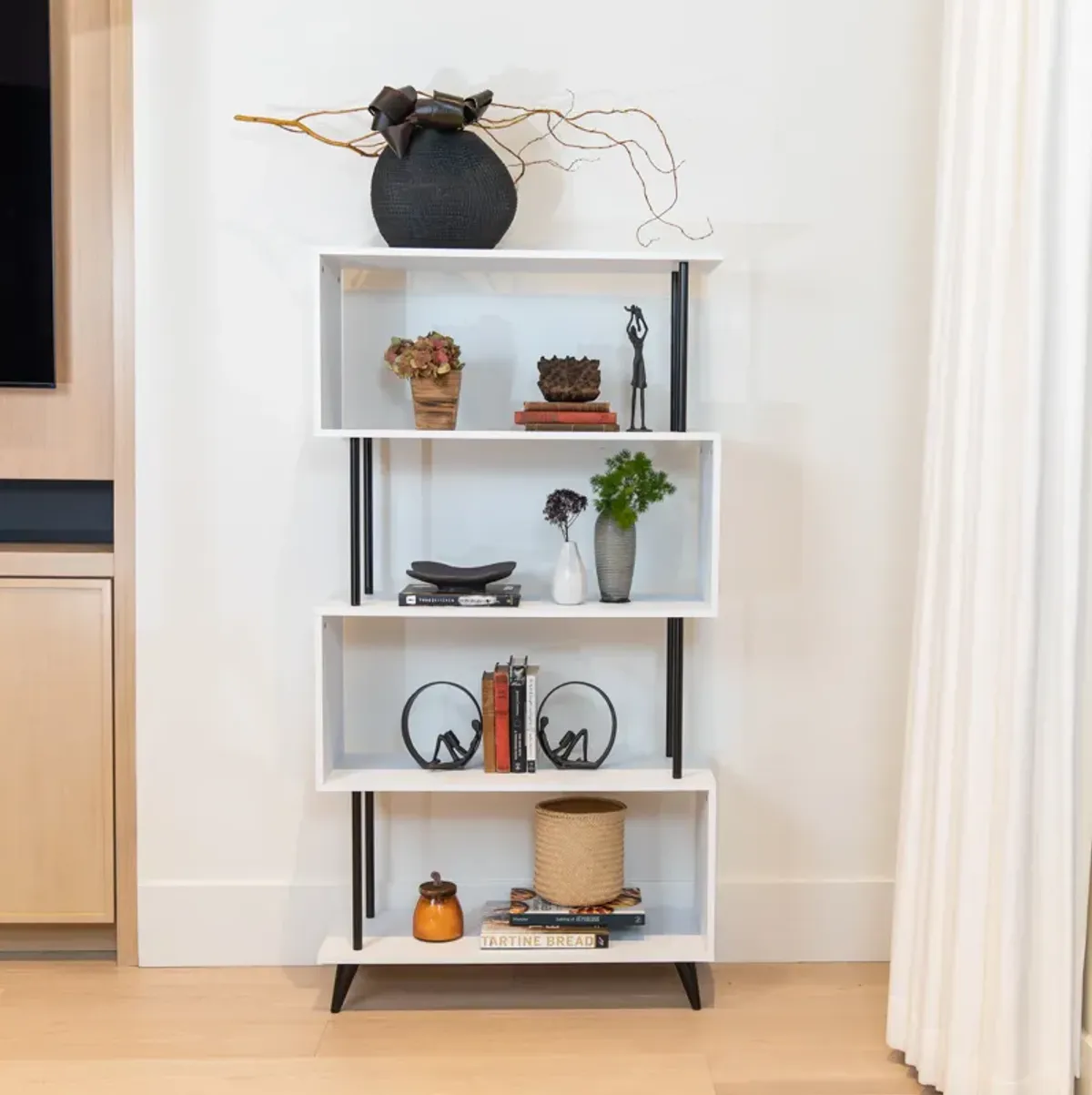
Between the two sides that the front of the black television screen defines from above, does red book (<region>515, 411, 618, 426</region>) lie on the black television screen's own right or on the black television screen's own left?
on the black television screen's own left

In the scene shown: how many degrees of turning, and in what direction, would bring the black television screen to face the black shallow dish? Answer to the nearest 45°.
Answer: approximately 45° to its left

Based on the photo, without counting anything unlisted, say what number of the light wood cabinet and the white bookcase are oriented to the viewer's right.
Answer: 0

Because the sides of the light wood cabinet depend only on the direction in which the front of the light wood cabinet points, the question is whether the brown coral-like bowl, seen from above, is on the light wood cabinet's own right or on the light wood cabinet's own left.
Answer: on the light wood cabinet's own left

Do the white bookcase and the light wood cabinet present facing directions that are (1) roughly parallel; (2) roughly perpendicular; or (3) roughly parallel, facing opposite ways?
roughly parallel

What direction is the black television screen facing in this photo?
toward the camera

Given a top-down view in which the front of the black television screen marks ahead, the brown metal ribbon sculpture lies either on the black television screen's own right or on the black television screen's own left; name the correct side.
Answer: on the black television screen's own left

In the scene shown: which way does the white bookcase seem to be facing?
toward the camera
